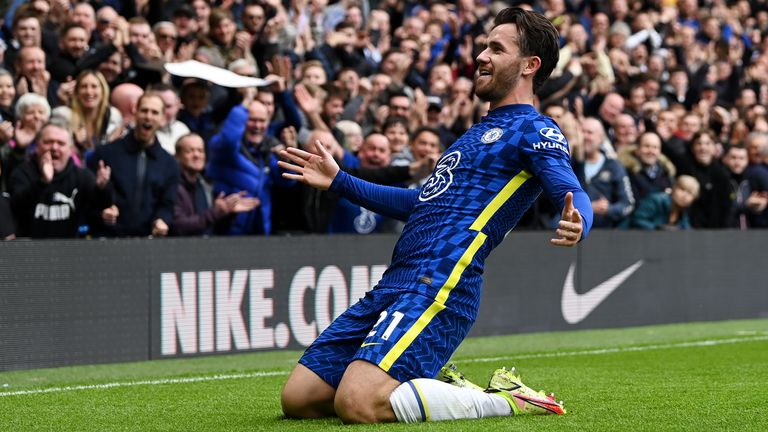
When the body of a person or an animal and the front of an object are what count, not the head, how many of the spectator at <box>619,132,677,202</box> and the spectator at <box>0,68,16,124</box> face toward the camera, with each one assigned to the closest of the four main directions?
2

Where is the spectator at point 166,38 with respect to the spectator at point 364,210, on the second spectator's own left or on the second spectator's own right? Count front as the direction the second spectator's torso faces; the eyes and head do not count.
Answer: on the second spectator's own right

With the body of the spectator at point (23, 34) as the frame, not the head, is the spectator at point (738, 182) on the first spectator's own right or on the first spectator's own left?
on the first spectator's own left

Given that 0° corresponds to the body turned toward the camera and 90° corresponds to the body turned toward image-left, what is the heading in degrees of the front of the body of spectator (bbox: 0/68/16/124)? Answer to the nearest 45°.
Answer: approximately 0°

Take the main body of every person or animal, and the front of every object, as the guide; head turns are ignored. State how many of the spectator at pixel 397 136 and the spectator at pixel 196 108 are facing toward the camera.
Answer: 2

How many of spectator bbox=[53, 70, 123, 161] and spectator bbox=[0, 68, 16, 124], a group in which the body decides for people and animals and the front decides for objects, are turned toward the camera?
2
